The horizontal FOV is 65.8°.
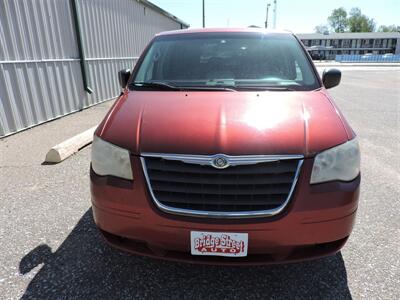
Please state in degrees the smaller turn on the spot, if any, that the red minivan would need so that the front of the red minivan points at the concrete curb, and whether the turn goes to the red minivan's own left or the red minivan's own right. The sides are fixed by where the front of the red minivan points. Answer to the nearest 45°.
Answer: approximately 135° to the red minivan's own right

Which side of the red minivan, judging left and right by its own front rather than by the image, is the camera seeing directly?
front
